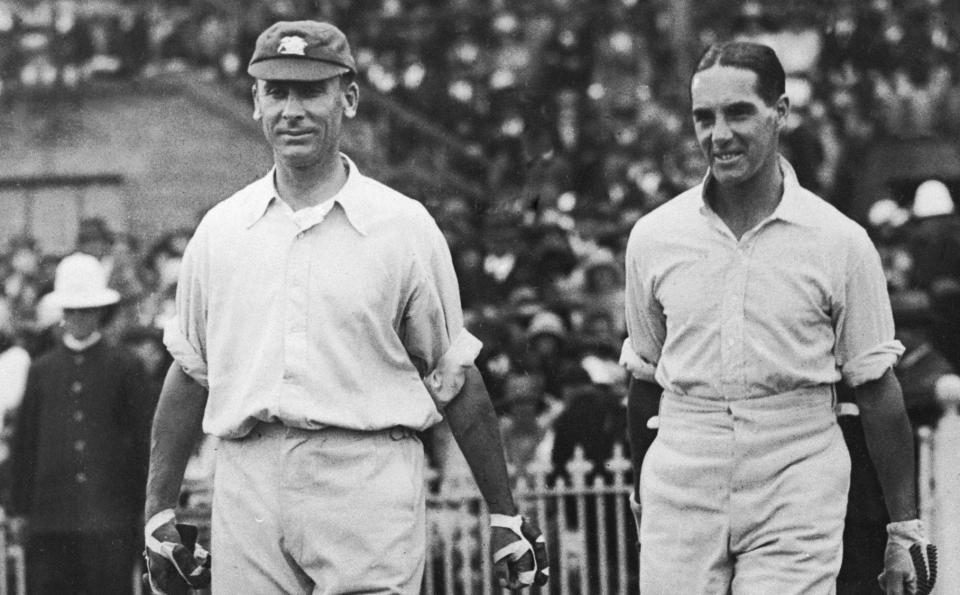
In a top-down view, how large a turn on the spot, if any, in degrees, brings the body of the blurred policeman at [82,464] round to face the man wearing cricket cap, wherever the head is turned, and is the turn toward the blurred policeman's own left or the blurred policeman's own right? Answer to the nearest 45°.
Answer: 0° — they already face them

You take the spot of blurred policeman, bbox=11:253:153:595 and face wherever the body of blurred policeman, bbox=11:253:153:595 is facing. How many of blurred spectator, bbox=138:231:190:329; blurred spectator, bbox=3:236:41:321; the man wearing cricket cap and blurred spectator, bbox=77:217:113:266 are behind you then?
3

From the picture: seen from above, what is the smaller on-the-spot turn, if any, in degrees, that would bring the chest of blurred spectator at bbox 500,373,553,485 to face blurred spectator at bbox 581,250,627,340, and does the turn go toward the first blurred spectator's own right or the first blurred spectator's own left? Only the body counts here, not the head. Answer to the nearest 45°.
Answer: approximately 180°

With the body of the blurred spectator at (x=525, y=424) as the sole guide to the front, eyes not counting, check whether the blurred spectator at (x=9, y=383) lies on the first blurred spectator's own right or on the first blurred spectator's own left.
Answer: on the first blurred spectator's own right

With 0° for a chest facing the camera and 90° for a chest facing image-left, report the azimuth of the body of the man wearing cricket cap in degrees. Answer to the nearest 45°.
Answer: approximately 0°

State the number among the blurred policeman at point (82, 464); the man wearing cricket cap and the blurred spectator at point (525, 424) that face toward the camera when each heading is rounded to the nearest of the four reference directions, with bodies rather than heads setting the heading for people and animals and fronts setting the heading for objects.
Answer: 3

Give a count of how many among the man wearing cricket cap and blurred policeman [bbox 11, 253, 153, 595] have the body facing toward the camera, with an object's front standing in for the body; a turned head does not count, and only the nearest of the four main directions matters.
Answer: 2

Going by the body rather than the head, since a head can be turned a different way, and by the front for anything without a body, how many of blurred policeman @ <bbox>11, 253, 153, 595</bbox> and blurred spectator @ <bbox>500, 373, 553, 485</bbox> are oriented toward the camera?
2
